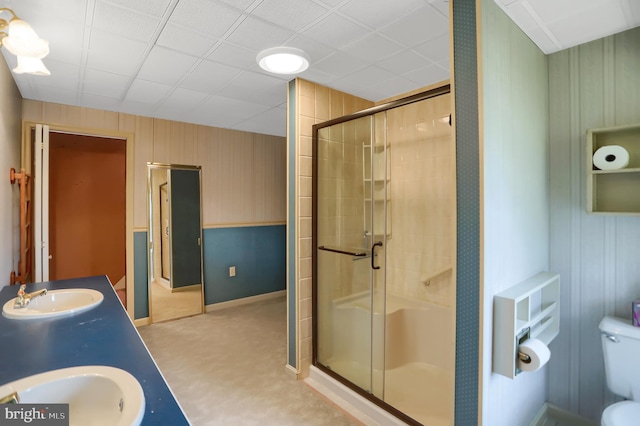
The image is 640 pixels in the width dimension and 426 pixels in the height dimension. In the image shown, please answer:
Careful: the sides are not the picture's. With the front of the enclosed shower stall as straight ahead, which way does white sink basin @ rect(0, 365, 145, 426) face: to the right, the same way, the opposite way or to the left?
the opposite way

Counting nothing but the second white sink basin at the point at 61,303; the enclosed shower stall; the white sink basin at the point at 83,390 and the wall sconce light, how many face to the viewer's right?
3

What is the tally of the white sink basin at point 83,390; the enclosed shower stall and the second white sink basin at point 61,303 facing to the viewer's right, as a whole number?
2

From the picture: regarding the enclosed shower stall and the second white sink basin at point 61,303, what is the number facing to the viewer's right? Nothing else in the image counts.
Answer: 1

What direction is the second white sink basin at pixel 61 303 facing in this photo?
to the viewer's right

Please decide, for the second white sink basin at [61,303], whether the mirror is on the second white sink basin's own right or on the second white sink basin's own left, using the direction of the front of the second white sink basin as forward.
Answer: on the second white sink basin's own left

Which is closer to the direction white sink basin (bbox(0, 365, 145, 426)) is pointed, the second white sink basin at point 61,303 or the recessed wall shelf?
the recessed wall shelf

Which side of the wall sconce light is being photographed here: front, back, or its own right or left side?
right

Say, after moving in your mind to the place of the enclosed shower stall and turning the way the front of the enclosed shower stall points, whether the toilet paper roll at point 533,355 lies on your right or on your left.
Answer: on your left

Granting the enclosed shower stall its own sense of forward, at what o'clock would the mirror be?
The mirror is roughly at 2 o'clock from the enclosed shower stall.

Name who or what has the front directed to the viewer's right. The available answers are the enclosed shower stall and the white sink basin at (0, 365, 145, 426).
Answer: the white sink basin

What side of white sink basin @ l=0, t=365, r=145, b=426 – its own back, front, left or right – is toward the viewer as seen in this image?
right
